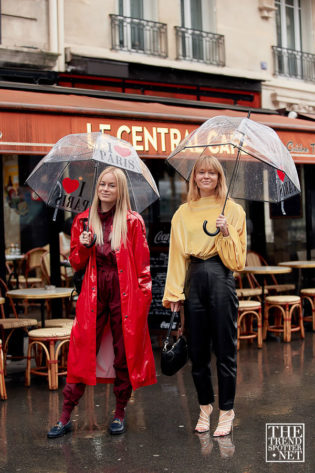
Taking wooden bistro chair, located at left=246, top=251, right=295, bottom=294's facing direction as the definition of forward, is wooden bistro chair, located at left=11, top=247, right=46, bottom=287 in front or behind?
behind

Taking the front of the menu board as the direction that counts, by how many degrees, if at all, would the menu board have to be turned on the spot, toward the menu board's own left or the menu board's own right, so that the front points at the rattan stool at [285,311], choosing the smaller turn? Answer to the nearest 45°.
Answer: approximately 90° to the menu board's own left

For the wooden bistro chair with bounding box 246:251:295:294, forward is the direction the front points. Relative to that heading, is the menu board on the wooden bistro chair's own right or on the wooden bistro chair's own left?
on the wooden bistro chair's own right

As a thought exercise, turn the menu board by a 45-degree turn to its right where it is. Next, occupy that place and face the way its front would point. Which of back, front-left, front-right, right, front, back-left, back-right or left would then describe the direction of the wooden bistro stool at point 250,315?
back-left

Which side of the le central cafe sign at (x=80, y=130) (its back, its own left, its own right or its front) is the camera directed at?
front

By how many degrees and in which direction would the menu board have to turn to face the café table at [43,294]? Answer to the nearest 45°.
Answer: approximately 45° to its right

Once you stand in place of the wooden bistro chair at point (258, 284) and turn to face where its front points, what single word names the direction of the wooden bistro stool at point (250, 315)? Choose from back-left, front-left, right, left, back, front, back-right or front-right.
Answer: front-right

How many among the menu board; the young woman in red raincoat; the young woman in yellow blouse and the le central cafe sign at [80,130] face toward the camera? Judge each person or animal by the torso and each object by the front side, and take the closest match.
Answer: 4

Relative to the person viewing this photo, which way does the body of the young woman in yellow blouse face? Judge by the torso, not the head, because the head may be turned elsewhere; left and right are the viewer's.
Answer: facing the viewer

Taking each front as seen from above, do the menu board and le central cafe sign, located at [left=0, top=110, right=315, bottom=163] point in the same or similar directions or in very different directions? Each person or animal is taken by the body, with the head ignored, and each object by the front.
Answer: same or similar directions

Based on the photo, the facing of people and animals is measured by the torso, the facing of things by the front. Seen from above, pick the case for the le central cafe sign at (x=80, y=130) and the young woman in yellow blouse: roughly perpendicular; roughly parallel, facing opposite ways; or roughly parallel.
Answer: roughly parallel

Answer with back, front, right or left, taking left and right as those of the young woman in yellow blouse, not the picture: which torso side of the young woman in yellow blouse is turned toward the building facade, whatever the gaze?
back

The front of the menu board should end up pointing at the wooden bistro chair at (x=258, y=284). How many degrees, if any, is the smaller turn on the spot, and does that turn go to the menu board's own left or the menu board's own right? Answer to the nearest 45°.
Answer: approximately 135° to the menu board's own left

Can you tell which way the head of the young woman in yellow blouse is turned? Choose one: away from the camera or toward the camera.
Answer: toward the camera
